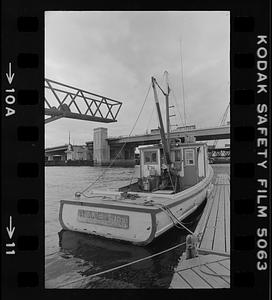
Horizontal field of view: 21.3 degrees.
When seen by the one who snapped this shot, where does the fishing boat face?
facing away from the viewer and to the right of the viewer
